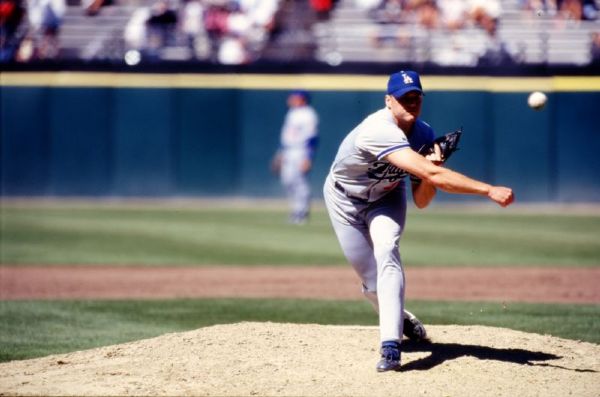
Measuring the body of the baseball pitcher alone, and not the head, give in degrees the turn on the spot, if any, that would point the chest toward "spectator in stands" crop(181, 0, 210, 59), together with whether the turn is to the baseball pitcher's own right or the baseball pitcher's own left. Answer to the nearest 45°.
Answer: approximately 135° to the baseball pitcher's own left

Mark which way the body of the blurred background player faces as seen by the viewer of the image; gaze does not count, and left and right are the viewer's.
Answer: facing the viewer and to the left of the viewer

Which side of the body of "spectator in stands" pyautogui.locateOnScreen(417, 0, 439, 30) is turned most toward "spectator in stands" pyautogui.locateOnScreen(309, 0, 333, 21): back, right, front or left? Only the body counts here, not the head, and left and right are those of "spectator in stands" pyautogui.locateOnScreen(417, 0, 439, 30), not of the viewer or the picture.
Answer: right

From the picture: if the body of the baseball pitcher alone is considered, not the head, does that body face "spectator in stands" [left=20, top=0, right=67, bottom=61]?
no

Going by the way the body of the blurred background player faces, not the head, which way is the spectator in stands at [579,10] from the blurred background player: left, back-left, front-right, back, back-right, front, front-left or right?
back

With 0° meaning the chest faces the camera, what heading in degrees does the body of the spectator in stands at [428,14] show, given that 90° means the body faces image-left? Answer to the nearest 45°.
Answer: approximately 0°

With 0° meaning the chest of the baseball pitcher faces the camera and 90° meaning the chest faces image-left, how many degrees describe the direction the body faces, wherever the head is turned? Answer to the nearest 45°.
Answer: approximately 315°

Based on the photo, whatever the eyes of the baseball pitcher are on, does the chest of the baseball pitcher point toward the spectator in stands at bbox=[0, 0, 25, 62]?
no

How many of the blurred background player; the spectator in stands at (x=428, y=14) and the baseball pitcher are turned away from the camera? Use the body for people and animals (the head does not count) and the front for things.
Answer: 0

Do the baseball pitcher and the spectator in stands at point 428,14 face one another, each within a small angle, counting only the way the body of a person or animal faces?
no

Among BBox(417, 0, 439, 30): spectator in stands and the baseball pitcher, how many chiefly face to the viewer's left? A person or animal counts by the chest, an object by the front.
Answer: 0

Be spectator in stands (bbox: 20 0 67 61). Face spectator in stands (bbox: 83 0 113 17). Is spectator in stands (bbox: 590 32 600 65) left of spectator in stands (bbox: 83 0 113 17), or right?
right

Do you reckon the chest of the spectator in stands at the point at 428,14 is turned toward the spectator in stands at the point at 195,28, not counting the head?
no

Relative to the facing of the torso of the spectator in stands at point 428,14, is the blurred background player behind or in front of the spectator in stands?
in front

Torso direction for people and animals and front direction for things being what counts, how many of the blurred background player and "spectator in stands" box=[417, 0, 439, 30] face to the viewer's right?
0

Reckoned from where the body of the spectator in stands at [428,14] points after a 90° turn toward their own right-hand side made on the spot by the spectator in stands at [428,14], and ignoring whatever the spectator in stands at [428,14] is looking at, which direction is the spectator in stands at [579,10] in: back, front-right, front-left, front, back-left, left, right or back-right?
back

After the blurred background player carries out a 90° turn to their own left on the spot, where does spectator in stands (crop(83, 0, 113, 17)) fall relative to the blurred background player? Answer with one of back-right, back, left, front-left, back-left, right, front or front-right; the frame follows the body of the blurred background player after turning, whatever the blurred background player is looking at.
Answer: back

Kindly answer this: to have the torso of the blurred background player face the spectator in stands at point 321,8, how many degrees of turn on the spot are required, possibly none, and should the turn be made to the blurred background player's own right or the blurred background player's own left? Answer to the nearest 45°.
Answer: approximately 135° to the blurred background player's own right

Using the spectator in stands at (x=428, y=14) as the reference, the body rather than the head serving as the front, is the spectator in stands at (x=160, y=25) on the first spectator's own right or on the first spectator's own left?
on the first spectator's own right

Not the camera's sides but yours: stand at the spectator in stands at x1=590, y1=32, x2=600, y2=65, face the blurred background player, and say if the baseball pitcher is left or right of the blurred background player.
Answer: left
